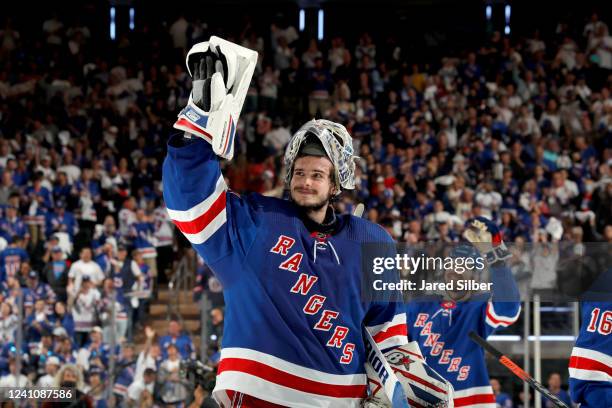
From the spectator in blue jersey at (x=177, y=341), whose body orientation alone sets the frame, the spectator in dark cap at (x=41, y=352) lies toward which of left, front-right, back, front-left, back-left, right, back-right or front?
right

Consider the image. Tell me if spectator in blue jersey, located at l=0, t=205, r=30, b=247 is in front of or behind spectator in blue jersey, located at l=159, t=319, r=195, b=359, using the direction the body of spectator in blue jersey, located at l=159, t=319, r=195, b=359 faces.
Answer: behind

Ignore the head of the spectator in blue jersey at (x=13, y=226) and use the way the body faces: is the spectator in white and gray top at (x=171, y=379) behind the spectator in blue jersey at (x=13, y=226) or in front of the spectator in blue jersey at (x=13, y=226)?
in front

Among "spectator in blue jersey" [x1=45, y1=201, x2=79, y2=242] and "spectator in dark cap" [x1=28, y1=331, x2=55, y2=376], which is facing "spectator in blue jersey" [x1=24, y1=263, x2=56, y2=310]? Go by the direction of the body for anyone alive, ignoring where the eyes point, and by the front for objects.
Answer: "spectator in blue jersey" [x1=45, y1=201, x2=79, y2=242]

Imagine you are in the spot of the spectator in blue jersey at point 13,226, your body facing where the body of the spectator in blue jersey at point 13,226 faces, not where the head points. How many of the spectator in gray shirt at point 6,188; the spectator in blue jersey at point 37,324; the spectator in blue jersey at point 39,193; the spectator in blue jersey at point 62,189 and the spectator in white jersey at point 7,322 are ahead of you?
2

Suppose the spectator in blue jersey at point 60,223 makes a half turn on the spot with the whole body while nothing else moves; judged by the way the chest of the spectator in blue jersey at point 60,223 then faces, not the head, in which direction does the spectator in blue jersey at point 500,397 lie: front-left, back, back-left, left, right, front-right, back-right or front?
back-right

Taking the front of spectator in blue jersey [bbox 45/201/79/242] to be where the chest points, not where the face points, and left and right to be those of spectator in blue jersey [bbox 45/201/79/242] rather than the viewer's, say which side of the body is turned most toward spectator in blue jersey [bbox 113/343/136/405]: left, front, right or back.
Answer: front

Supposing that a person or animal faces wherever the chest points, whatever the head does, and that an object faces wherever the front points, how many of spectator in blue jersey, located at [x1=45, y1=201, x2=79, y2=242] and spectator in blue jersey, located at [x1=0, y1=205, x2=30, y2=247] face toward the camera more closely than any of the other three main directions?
2

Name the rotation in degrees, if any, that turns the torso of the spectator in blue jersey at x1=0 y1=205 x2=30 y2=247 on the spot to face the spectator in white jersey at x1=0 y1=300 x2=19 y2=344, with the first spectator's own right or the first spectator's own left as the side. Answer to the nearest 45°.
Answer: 0° — they already face them

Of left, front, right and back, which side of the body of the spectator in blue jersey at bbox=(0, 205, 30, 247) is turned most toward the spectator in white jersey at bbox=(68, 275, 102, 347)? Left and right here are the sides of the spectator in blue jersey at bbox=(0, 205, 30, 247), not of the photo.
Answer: front

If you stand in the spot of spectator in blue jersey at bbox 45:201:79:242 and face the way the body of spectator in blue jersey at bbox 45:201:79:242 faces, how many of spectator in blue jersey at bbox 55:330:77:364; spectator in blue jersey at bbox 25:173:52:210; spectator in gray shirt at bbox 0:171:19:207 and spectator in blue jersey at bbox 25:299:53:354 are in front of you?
2
